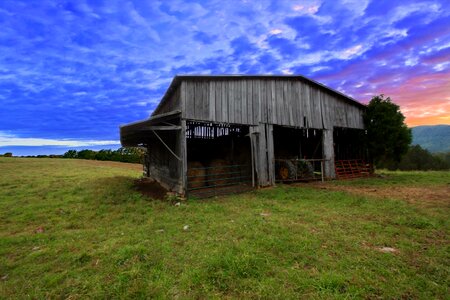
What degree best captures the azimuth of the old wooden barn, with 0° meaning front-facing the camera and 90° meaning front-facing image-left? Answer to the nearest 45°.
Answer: approximately 315°

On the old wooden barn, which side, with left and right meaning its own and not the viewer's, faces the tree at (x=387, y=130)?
left
